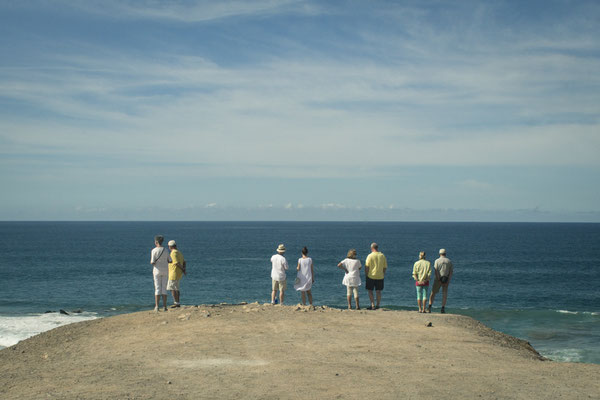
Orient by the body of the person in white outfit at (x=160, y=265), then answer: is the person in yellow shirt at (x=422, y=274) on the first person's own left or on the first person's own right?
on the first person's own right

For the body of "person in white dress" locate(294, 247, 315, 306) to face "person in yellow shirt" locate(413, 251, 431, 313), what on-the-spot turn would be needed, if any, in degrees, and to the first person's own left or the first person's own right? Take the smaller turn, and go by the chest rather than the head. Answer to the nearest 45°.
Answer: approximately 90° to the first person's own right

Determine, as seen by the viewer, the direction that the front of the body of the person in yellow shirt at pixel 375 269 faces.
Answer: away from the camera

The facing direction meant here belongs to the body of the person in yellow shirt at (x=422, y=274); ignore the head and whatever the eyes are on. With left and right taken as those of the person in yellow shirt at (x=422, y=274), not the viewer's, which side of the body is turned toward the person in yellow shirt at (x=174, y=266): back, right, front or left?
left

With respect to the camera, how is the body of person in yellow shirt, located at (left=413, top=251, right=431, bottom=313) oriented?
away from the camera

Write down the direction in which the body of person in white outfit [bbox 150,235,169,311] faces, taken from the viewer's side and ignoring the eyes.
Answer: away from the camera

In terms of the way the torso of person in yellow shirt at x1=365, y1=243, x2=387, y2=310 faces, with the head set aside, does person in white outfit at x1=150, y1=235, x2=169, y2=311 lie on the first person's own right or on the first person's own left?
on the first person's own left

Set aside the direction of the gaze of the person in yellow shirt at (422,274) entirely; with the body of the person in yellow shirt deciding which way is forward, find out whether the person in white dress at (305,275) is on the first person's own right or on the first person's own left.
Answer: on the first person's own left

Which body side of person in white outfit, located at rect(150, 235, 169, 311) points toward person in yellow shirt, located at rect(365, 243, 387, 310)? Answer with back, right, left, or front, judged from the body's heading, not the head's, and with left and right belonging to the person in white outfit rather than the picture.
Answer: right

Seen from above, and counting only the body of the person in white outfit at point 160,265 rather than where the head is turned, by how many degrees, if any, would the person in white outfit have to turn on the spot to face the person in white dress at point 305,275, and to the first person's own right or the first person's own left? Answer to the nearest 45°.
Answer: approximately 90° to the first person's own right

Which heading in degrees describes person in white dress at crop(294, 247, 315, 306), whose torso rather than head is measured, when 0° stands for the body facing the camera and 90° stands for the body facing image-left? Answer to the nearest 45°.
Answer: approximately 180°

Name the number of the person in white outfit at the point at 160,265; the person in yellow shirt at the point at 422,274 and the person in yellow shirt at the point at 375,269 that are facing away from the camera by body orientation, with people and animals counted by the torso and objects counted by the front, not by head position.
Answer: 3

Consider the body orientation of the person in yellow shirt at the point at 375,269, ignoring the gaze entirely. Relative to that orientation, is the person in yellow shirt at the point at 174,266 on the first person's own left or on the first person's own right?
on the first person's own left
